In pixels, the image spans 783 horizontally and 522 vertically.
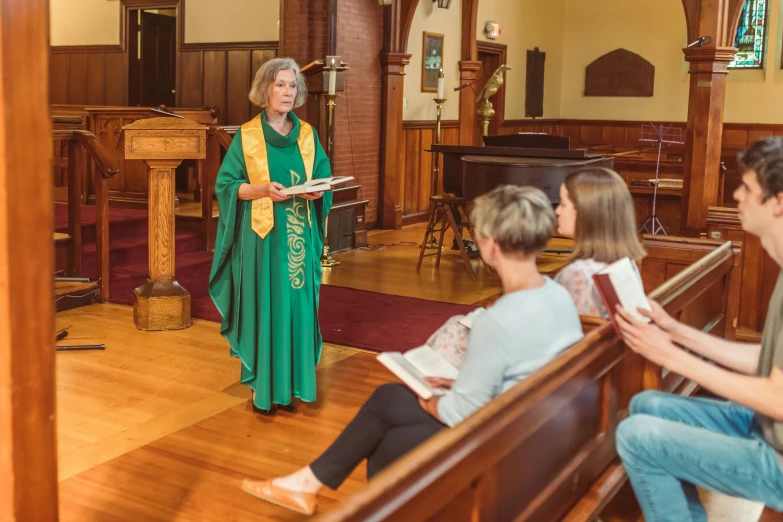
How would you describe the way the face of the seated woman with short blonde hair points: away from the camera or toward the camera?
away from the camera

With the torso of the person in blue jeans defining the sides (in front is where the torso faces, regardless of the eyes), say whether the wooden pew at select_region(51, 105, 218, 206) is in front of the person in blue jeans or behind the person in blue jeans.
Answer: in front

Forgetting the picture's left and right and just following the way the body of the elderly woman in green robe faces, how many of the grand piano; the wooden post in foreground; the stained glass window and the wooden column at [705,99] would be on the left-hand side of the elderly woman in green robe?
3

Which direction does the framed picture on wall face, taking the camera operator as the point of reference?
facing the viewer and to the right of the viewer

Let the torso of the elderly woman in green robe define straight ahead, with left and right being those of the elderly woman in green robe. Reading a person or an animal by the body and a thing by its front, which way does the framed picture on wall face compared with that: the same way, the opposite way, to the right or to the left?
the same way

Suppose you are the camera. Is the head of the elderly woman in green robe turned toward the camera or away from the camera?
toward the camera

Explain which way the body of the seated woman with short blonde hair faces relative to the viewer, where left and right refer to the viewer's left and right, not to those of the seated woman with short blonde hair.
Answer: facing away from the viewer and to the left of the viewer

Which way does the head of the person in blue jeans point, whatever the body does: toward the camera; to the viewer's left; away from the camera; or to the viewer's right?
to the viewer's left

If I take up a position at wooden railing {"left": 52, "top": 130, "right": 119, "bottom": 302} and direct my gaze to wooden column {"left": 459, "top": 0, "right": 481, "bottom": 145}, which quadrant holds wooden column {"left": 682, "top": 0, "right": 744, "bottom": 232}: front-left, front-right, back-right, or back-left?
front-right

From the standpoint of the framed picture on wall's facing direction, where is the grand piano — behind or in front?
in front

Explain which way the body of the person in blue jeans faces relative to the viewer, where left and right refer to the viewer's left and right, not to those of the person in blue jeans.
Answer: facing to the left of the viewer

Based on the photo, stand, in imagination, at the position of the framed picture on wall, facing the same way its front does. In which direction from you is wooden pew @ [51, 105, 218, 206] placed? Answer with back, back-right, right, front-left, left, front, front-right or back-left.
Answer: right

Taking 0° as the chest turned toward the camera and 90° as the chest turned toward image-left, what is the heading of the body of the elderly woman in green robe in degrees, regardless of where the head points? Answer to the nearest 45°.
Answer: approximately 315°

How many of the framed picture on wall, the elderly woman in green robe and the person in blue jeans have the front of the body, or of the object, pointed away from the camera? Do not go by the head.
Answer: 0

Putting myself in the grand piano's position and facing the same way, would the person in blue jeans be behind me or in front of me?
behind

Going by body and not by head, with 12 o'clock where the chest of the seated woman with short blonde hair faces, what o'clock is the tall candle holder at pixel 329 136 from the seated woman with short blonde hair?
The tall candle holder is roughly at 1 o'clock from the seated woman with short blonde hair.

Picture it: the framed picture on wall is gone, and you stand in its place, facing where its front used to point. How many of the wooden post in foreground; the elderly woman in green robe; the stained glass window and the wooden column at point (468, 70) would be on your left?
2
